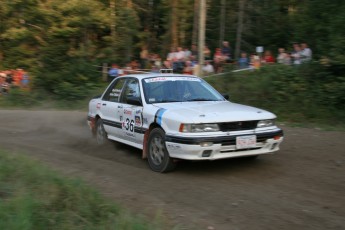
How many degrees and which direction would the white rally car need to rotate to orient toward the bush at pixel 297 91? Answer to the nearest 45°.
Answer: approximately 90° to its left

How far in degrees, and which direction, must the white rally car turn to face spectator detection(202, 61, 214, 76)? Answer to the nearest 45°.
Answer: approximately 135° to its left

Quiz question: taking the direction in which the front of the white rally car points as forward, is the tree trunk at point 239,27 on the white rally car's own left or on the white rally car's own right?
on the white rally car's own left

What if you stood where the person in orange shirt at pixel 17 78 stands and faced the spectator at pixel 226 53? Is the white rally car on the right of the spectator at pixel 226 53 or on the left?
right

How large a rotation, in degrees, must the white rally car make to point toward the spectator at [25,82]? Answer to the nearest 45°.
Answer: approximately 180°

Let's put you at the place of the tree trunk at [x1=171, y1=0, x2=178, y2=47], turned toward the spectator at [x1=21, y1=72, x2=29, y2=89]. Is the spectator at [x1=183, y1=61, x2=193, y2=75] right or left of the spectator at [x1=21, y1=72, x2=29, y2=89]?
left

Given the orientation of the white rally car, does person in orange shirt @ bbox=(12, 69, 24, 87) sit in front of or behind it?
behind

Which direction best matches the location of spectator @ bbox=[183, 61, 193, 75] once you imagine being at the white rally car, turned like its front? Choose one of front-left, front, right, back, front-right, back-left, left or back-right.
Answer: back-left

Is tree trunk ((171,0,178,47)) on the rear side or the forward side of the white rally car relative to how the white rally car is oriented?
on the rear side

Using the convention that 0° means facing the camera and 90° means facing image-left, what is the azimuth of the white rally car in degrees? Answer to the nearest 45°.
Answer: approximately 315°

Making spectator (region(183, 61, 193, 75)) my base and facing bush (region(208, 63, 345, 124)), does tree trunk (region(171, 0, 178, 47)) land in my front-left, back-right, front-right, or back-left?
back-left
